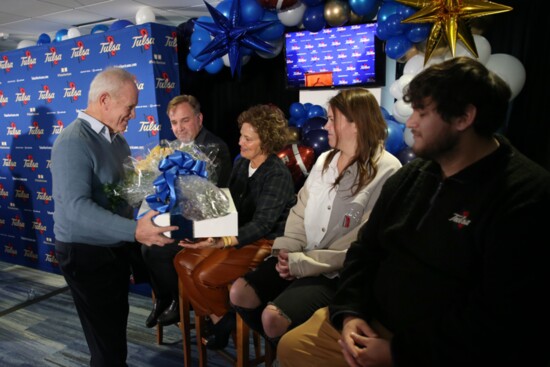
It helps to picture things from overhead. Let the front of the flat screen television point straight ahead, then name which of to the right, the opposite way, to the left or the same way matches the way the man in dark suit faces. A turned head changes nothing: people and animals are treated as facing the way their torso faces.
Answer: the same way

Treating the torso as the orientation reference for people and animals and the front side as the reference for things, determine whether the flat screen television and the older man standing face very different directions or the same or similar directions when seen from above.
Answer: very different directions

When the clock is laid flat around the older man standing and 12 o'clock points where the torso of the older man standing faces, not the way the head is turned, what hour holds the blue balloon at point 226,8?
The blue balloon is roughly at 10 o'clock from the older man standing.

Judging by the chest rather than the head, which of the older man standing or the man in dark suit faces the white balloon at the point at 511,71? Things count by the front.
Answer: the older man standing

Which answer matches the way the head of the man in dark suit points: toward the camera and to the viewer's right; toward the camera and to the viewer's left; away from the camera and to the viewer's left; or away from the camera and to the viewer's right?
toward the camera and to the viewer's left

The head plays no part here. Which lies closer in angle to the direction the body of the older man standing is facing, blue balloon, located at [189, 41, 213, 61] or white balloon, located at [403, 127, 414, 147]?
the white balloon

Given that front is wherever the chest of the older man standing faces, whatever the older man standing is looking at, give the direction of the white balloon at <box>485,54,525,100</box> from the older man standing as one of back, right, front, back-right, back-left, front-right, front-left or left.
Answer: front

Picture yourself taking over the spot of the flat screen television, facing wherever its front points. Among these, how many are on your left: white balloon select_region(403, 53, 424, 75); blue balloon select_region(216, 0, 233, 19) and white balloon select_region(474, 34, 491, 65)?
2

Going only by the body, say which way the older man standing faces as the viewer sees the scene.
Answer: to the viewer's right

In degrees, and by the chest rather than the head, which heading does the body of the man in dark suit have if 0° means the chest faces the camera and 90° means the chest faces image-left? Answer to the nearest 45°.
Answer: approximately 45°

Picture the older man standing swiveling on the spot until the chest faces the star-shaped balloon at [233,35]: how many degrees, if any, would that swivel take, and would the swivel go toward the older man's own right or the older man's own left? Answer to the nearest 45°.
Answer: approximately 45° to the older man's own left

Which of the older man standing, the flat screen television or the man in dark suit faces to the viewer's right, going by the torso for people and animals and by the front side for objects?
the older man standing
